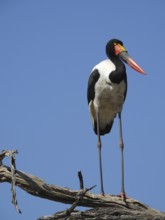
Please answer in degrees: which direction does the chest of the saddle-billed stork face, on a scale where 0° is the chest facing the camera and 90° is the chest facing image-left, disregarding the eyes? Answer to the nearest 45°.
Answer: approximately 315°
